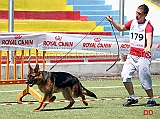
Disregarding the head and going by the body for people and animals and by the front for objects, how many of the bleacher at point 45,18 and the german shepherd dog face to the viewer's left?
1

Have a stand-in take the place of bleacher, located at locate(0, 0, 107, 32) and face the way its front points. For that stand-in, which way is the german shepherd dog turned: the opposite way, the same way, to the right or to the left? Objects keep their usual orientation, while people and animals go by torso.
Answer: to the right

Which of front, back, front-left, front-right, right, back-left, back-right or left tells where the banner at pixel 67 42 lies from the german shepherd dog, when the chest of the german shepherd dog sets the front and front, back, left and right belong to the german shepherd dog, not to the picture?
right

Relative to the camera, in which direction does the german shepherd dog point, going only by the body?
to the viewer's left

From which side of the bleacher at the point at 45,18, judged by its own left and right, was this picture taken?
front

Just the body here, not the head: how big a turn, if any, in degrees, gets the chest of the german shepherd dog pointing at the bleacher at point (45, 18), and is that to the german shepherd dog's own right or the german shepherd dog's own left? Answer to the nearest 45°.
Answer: approximately 90° to the german shepherd dog's own right

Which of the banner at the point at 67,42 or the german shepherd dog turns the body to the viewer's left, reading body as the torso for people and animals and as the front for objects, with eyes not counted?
the german shepherd dog

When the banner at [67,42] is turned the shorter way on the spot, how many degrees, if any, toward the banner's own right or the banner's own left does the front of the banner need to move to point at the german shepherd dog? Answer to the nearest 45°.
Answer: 0° — it already faces it

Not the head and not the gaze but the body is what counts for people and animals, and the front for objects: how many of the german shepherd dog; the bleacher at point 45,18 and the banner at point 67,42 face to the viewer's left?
1

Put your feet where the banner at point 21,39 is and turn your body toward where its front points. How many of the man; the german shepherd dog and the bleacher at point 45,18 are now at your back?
1

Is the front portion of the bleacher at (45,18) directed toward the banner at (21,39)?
yes

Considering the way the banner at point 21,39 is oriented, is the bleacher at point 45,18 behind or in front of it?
behind

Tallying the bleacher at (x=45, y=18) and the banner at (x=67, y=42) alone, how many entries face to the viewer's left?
0

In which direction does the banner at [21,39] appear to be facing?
toward the camera

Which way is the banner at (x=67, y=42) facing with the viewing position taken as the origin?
facing the viewer

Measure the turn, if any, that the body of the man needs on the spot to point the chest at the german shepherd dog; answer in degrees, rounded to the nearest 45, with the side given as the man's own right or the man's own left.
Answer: approximately 45° to the man's own right
